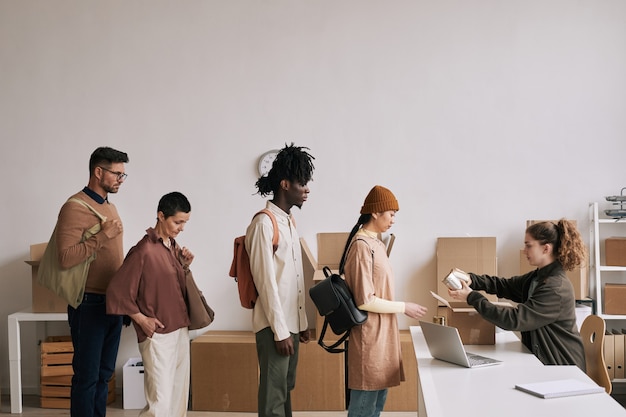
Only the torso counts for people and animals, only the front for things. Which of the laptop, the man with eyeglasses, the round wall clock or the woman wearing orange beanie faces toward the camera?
the round wall clock

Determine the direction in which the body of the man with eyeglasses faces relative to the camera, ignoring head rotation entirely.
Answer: to the viewer's right

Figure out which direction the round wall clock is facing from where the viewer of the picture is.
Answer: facing the viewer

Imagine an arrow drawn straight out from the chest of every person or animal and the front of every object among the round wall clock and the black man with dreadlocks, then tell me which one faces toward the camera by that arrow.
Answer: the round wall clock

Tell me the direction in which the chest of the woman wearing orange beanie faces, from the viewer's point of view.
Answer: to the viewer's right

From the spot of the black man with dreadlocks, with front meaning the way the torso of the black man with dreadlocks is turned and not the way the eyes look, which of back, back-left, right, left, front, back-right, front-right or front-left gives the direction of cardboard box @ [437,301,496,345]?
front

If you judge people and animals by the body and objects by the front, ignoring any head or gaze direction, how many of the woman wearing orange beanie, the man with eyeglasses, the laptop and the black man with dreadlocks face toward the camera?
0

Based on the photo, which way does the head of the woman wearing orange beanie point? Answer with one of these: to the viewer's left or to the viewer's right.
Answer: to the viewer's right

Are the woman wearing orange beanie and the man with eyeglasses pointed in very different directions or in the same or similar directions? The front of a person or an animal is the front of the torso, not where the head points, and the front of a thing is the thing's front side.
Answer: same or similar directions

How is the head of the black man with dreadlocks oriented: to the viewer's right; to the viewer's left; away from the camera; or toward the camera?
to the viewer's right

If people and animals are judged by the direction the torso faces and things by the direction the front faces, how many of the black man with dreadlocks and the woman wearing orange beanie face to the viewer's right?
2

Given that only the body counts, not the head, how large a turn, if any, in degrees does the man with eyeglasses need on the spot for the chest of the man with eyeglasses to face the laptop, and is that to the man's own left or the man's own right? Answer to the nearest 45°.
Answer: approximately 45° to the man's own right

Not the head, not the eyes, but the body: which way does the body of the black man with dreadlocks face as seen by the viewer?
to the viewer's right

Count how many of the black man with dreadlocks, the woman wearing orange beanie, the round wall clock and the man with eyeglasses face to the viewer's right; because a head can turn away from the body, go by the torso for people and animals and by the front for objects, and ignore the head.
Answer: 3

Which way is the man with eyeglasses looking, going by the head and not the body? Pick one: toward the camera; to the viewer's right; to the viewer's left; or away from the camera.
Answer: to the viewer's right
